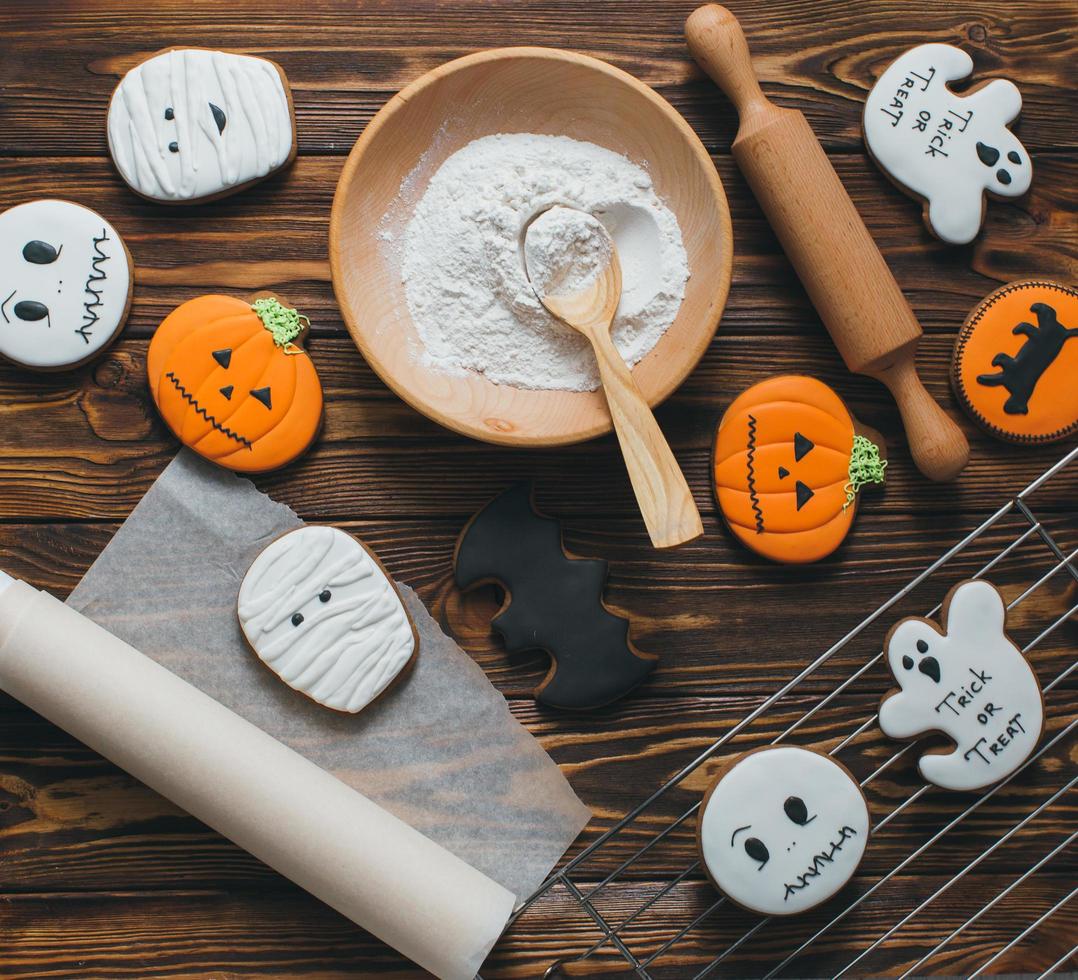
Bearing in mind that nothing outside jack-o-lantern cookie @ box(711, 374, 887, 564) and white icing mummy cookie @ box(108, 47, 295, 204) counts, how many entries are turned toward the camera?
2

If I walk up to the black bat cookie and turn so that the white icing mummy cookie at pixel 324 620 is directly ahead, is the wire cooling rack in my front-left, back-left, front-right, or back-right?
back-left
